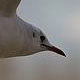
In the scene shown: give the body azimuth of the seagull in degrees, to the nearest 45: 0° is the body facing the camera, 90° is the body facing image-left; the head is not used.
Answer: approximately 270°
